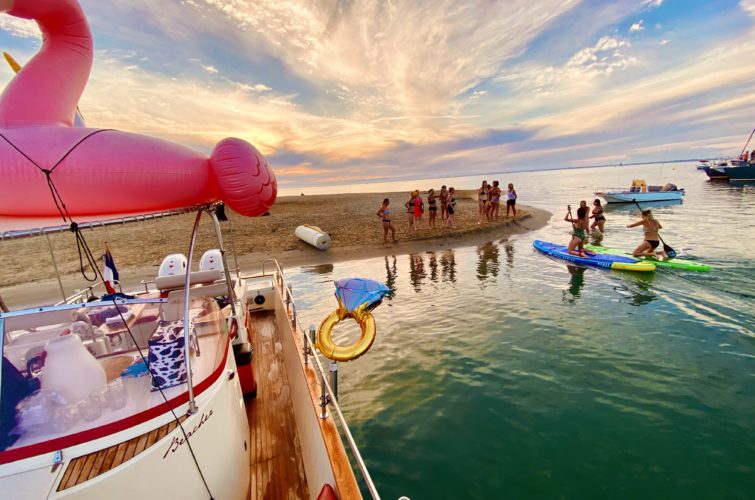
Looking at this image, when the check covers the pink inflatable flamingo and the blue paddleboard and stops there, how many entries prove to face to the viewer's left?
2

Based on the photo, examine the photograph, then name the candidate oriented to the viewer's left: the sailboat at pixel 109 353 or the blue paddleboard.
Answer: the blue paddleboard

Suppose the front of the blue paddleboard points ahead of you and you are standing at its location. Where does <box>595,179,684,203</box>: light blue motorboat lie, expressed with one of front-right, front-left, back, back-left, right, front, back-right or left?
right

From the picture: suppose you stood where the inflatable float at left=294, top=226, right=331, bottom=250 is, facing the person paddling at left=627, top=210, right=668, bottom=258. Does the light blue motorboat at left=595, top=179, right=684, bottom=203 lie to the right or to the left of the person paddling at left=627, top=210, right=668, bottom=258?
left

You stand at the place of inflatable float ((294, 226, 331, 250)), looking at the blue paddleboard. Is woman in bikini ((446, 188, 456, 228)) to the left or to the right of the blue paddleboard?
left

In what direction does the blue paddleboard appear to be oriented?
to the viewer's left

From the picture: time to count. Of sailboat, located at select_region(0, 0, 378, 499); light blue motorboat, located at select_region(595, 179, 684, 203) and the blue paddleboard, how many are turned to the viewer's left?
2

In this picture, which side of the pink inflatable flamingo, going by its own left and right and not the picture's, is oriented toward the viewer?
left

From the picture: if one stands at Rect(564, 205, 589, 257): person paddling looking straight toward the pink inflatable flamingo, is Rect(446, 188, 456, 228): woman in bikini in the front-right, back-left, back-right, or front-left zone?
back-right

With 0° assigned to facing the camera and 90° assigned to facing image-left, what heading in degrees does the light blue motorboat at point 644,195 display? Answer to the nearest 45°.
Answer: approximately 90°

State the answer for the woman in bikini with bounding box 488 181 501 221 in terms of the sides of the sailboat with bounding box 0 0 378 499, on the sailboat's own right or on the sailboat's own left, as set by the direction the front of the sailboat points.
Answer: on the sailboat's own left

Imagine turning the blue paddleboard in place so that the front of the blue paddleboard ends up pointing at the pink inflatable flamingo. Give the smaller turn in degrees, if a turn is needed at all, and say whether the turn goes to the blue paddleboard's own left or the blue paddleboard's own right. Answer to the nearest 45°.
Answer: approximately 90° to the blue paddleboard's own left

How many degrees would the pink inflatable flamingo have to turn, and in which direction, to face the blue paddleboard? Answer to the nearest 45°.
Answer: approximately 180°

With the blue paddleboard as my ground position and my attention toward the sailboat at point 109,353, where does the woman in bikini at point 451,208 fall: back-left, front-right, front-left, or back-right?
back-right

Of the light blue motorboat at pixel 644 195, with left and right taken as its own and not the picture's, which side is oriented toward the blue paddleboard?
left
